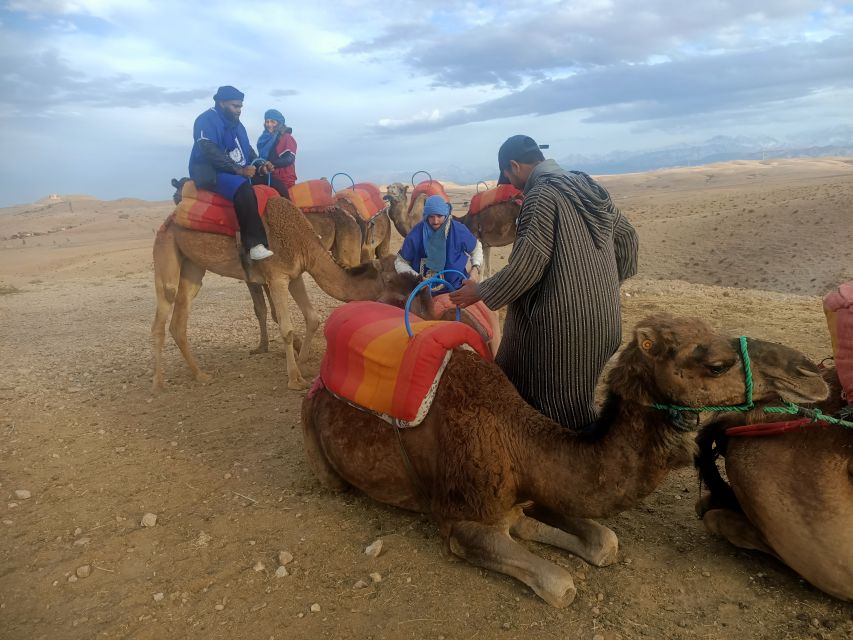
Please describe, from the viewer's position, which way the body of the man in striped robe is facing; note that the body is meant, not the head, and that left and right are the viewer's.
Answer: facing away from the viewer and to the left of the viewer

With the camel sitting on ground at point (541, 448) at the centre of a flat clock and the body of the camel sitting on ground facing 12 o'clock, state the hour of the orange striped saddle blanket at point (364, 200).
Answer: The orange striped saddle blanket is roughly at 7 o'clock from the camel sitting on ground.

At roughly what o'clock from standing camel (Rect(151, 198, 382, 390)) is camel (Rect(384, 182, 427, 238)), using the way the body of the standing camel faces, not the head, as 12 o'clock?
The camel is roughly at 10 o'clock from the standing camel.

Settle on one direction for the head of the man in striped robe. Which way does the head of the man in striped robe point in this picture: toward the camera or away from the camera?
away from the camera

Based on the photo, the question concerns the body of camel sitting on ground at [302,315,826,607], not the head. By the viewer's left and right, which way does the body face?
facing the viewer and to the right of the viewer

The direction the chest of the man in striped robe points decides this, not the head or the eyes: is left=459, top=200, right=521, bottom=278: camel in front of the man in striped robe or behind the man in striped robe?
in front

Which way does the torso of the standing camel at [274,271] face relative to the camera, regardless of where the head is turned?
to the viewer's right

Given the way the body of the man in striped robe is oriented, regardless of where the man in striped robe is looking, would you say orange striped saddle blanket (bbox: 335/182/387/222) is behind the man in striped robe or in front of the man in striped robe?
in front

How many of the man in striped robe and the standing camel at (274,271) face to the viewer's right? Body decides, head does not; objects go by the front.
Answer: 1

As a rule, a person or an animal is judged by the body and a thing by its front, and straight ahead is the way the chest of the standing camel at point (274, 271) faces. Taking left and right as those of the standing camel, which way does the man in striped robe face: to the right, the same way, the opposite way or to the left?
to the left

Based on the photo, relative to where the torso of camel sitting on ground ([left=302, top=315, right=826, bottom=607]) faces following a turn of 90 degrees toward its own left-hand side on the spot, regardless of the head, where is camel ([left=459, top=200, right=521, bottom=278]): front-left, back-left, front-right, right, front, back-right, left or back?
front-left

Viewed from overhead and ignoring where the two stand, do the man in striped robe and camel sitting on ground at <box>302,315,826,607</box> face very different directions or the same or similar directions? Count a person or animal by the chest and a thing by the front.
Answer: very different directions

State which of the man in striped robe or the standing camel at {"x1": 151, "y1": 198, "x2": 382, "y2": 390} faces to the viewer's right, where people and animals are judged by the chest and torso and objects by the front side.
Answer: the standing camel
